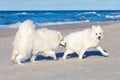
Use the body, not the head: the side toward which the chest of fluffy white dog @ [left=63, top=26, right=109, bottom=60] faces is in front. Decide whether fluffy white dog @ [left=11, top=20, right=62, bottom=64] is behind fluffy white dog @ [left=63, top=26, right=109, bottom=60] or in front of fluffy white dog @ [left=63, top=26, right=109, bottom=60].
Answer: behind

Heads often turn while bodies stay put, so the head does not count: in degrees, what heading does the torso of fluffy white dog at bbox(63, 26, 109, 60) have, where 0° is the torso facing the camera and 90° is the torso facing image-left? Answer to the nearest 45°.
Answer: approximately 270°
